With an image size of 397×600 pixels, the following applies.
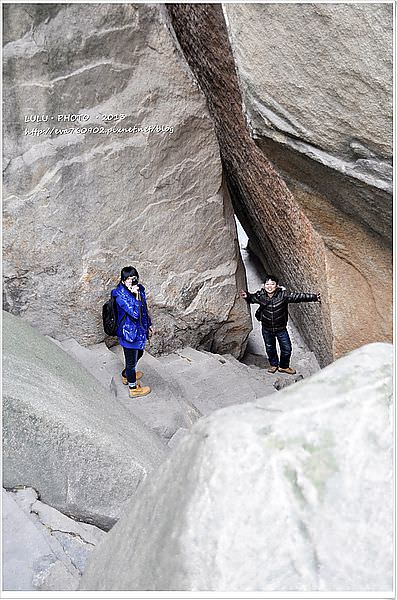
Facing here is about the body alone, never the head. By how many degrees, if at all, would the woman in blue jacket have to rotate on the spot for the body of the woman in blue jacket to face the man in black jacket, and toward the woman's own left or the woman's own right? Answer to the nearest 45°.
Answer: approximately 90° to the woman's own left

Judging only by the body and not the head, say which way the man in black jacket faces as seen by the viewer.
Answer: toward the camera

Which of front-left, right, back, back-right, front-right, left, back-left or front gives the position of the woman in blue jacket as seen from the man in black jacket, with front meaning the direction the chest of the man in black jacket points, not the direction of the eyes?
front-right

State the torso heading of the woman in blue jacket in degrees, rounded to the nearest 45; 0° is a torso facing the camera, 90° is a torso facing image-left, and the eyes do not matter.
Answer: approximately 315°

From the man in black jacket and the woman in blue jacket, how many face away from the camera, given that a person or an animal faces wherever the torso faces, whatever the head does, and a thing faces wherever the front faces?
0

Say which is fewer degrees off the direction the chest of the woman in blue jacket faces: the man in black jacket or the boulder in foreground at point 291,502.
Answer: the boulder in foreground

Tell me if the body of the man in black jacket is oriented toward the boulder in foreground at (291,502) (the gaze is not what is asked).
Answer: yes
